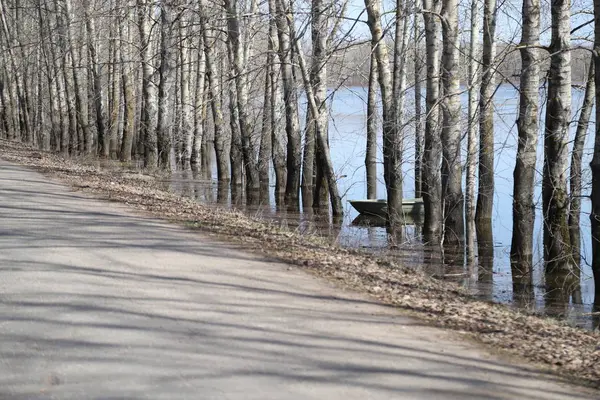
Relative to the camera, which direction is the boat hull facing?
to the viewer's left
